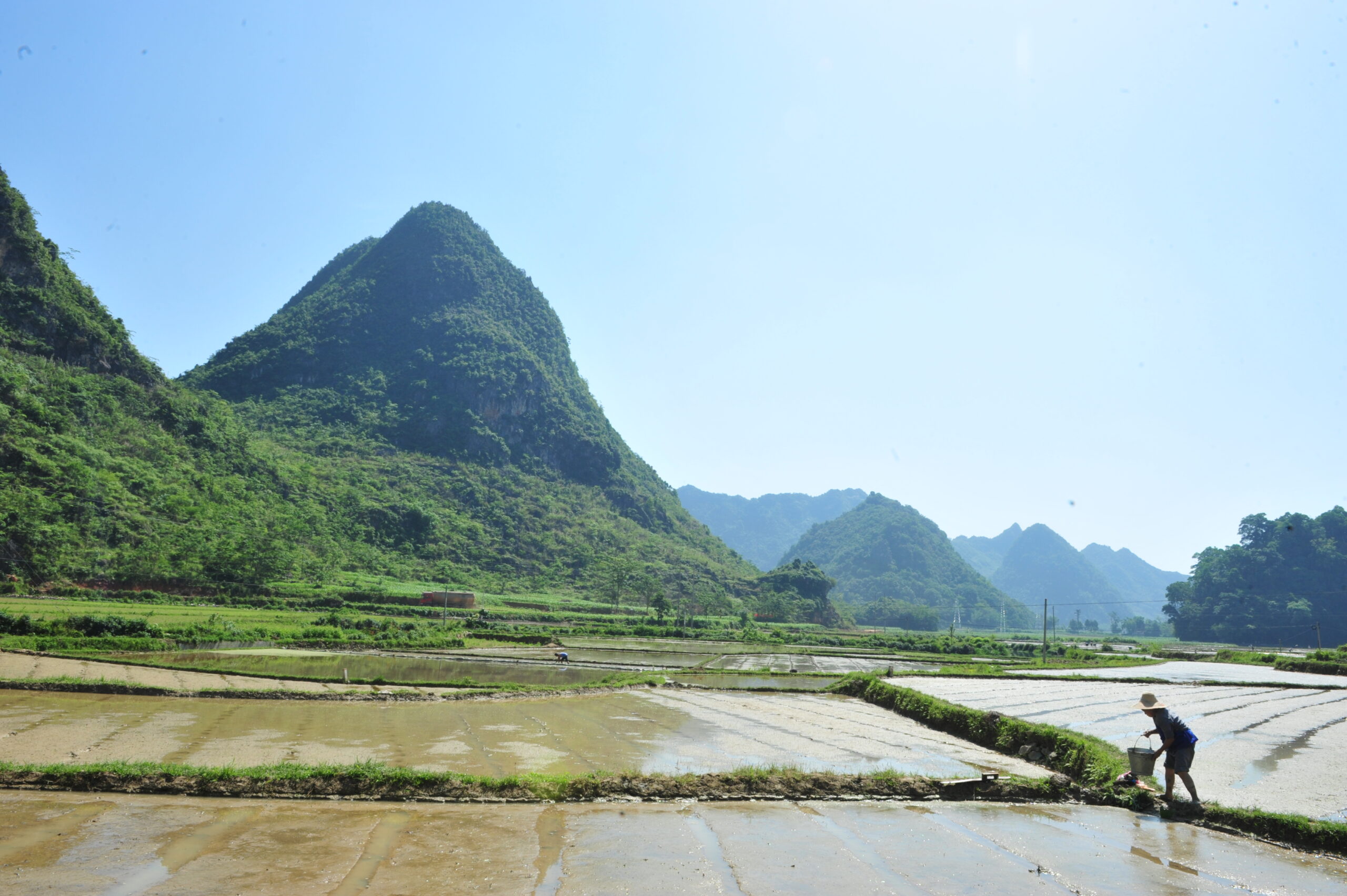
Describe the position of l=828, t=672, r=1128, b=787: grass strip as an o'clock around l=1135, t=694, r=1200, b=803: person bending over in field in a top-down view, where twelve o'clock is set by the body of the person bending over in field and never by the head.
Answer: The grass strip is roughly at 2 o'clock from the person bending over in field.

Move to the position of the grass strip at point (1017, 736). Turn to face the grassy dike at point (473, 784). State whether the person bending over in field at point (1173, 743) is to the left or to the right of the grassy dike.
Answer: left

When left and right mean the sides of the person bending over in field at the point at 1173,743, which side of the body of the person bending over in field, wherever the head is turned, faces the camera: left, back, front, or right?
left

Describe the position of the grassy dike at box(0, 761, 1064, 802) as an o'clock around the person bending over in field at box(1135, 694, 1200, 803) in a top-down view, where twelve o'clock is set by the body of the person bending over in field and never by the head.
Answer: The grassy dike is roughly at 11 o'clock from the person bending over in field.
